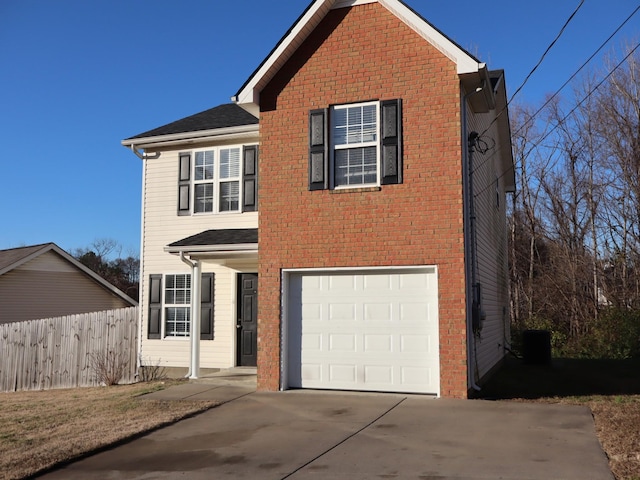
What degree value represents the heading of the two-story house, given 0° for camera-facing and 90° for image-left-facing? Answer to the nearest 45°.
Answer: approximately 0°

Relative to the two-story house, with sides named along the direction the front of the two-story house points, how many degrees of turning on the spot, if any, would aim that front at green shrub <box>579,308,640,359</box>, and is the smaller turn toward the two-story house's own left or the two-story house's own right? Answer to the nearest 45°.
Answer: approximately 135° to the two-story house's own left
